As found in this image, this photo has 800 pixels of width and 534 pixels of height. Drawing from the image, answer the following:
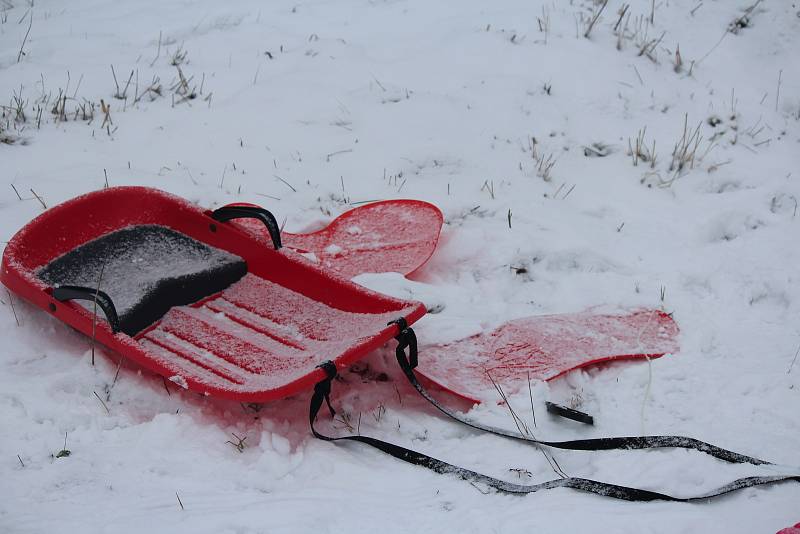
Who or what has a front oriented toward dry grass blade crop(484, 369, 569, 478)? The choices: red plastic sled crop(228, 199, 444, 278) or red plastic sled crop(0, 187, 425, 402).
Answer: red plastic sled crop(0, 187, 425, 402)

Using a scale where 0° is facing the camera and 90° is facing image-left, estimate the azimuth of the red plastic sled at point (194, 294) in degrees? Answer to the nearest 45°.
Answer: approximately 315°

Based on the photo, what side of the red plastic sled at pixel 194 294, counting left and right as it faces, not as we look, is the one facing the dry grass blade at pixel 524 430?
front

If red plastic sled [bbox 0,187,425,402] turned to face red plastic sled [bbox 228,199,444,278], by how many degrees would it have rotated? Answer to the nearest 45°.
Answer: approximately 90° to its left
